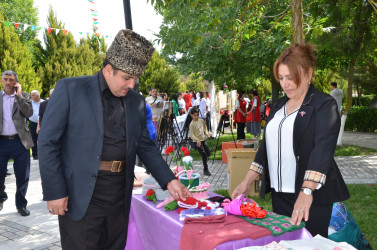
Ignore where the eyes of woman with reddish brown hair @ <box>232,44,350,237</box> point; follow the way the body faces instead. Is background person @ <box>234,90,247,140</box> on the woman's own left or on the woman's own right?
on the woman's own right

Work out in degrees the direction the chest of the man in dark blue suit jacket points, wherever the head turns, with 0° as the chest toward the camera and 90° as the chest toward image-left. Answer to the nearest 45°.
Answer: approximately 315°

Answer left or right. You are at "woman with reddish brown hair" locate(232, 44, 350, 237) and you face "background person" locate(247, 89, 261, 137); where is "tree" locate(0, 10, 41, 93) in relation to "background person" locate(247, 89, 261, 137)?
left

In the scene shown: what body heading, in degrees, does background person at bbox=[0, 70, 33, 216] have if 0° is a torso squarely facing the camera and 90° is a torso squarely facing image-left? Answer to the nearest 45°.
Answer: approximately 0°

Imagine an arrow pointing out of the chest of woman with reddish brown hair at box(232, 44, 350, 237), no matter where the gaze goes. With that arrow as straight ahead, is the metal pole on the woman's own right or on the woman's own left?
on the woman's own right

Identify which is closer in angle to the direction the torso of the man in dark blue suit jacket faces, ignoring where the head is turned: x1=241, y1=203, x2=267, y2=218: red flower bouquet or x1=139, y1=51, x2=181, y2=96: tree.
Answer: the red flower bouquet

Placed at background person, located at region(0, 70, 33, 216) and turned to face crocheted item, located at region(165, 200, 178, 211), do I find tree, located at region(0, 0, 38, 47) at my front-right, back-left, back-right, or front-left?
back-left

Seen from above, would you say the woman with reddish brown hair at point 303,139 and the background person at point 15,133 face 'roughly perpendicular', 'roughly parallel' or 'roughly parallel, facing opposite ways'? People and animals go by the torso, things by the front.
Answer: roughly perpendicular

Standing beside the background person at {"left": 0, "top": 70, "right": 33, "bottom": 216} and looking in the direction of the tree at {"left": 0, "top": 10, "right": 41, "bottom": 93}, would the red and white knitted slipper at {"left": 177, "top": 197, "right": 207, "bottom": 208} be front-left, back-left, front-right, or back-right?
back-right
